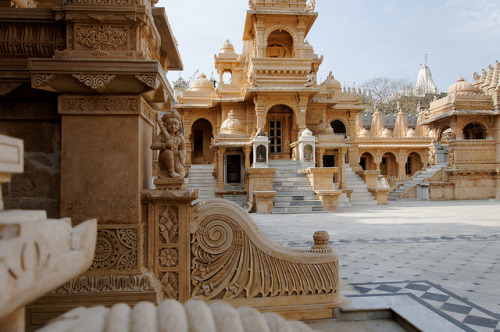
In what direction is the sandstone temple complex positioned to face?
toward the camera
